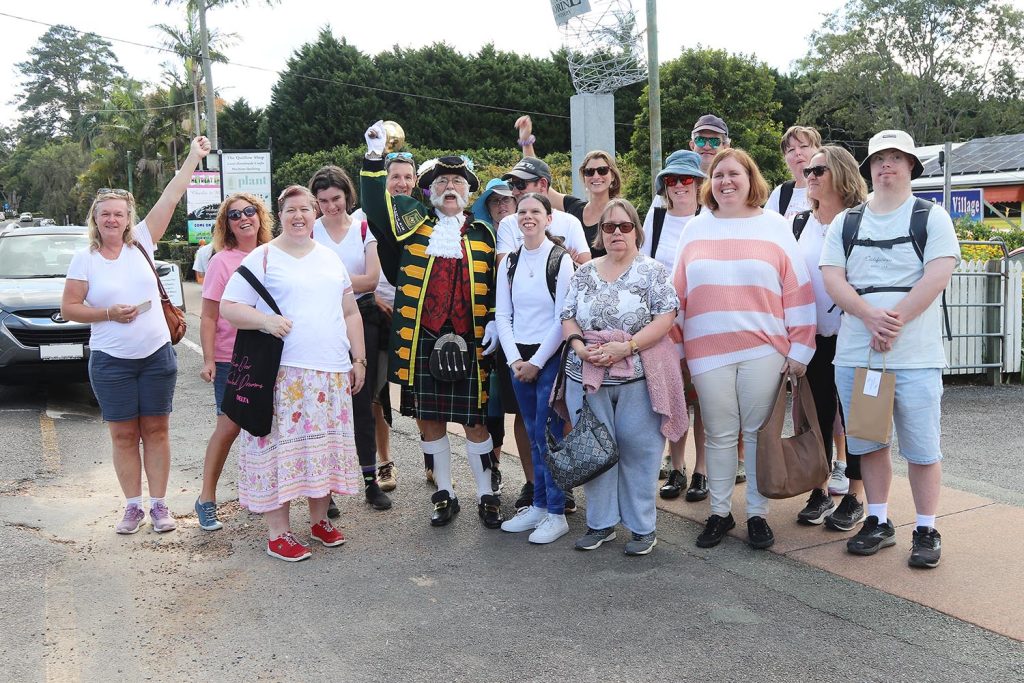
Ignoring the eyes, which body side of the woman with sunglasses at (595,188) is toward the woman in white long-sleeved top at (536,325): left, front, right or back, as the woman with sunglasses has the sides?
front

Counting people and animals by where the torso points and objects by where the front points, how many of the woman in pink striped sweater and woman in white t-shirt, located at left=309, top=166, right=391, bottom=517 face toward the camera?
2

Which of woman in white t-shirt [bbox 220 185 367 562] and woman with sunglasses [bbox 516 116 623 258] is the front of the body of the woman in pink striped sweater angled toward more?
the woman in white t-shirt

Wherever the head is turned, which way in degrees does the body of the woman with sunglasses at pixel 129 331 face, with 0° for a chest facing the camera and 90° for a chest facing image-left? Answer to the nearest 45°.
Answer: approximately 0°

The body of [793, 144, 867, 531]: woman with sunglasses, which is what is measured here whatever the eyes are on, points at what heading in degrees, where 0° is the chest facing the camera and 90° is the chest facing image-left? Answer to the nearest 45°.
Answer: approximately 45°

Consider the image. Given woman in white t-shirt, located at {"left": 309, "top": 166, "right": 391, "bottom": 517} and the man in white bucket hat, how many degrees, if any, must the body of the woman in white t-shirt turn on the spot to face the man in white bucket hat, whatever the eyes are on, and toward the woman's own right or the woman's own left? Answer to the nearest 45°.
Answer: approximately 45° to the woman's own left

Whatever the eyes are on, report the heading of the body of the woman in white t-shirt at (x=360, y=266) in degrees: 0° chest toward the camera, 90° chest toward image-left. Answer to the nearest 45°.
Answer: approximately 0°

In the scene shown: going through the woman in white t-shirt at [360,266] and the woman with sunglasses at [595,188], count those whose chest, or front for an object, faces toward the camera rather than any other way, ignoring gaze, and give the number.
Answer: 2

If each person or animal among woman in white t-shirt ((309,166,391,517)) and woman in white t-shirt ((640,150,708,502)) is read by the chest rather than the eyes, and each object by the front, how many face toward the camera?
2

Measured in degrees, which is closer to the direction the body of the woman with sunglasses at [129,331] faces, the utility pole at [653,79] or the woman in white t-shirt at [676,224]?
the woman in white t-shirt
